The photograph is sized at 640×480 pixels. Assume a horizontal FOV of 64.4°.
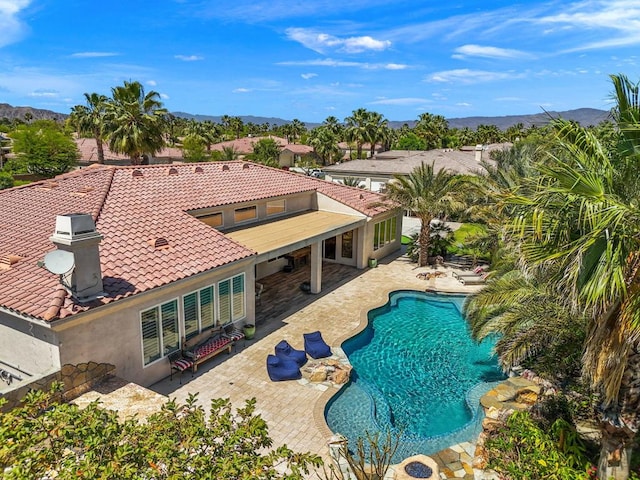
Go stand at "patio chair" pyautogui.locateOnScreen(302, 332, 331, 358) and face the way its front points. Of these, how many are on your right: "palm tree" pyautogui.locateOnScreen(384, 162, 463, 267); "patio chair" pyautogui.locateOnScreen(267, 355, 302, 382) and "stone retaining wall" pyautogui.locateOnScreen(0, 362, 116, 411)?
2

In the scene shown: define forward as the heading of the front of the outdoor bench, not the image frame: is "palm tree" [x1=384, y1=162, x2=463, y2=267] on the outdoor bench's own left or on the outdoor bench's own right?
on the outdoor bench's own left

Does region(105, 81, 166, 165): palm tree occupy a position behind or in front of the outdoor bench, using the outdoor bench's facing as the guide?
behind

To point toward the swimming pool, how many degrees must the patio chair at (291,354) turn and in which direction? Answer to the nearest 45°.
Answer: approximately 45° to its left

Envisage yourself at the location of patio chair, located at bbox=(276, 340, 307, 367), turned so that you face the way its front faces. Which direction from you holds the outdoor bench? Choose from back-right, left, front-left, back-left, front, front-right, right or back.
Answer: back-right

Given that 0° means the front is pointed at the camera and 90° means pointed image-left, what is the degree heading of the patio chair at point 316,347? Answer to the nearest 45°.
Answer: approximately 315°

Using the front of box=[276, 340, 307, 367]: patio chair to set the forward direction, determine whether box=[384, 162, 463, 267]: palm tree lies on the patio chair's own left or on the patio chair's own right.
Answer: on the patio chair's own left

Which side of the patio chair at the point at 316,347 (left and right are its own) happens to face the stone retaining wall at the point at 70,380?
right

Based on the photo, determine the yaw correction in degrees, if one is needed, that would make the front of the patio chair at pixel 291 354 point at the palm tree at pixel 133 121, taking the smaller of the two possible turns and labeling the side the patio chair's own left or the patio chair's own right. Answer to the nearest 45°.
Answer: approximately 180°

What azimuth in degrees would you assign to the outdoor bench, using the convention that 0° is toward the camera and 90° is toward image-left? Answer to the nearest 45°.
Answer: approximately 315°

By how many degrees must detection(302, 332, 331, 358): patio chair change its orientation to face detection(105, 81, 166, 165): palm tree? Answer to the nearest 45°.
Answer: approximately 180°
